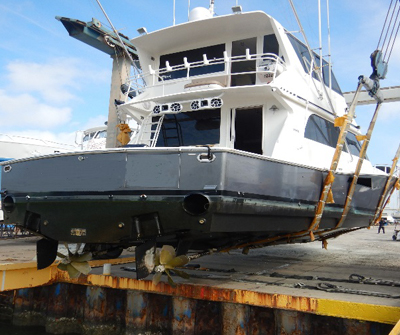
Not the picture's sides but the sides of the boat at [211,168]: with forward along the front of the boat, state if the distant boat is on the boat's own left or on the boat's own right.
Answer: on the boat's own left

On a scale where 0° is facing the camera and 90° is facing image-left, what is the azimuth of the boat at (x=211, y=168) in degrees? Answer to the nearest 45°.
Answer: approximately 225°
